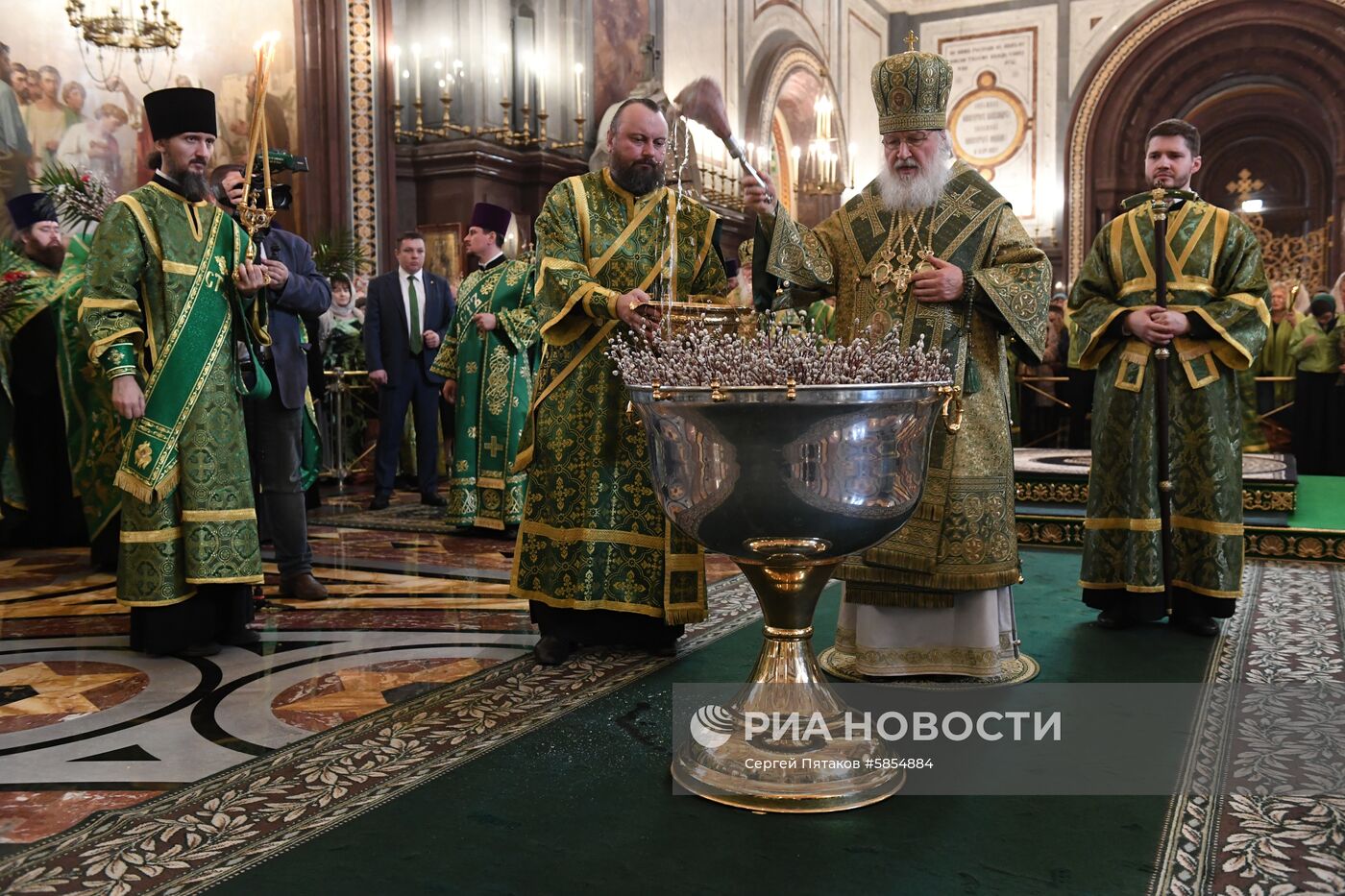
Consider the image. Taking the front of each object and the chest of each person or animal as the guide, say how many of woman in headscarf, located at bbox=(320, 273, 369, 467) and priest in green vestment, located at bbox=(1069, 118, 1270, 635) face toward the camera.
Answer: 2

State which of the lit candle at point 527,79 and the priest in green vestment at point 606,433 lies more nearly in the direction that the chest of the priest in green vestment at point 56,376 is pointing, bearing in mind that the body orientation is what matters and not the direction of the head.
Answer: the priest in green vestment

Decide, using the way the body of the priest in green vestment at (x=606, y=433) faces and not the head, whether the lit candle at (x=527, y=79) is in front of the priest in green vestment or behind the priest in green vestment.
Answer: behind

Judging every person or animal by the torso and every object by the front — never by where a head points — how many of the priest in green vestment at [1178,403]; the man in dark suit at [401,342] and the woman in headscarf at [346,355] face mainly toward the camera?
3

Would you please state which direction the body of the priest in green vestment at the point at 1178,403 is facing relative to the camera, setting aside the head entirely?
toward the camera

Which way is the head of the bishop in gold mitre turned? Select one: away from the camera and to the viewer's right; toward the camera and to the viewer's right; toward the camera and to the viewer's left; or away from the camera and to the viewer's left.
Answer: toward the camera and to the viewer's left

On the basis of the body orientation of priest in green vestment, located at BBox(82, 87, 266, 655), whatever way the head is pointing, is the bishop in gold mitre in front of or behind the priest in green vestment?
in front

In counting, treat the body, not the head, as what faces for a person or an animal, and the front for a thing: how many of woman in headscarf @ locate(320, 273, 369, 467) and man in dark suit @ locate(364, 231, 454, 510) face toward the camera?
2

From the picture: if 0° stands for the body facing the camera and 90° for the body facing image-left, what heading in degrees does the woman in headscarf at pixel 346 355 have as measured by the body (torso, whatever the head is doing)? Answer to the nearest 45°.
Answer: approximately 0°

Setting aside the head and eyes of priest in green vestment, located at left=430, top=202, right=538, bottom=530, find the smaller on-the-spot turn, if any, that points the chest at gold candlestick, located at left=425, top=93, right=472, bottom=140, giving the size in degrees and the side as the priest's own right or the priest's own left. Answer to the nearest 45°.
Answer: approximately 135° to the priest's own right

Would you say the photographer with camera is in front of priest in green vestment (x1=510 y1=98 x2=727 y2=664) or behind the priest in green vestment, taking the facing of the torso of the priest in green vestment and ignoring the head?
behind

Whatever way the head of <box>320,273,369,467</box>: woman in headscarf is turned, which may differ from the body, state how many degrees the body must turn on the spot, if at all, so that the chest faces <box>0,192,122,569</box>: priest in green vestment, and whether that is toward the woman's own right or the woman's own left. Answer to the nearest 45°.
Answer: approximately 45° to the woman's own right

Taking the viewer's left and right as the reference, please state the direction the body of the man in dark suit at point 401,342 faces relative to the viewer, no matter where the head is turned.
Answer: facing the viewer
